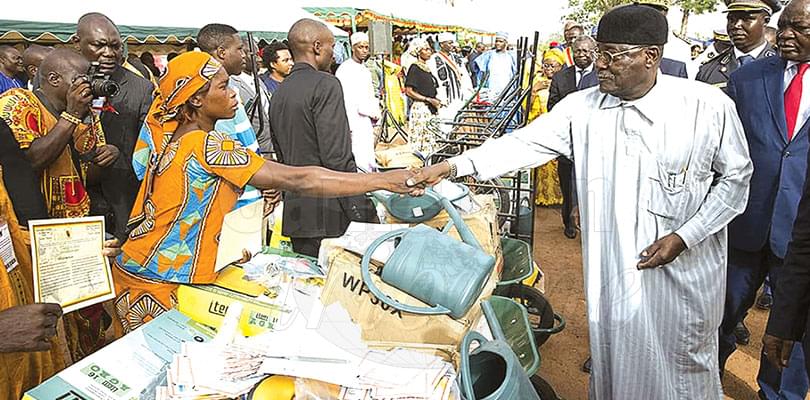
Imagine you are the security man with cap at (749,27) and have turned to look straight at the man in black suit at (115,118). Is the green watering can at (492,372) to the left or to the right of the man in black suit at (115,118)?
left

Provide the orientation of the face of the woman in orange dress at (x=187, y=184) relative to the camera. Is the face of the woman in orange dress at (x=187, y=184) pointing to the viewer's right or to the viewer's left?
to the viewer's right

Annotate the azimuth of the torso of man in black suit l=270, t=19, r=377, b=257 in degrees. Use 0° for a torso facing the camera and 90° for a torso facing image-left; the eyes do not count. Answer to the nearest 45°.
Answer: approximately 225°

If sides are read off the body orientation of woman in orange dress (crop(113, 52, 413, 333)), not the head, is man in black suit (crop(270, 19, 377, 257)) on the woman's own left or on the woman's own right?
on the woman's own left

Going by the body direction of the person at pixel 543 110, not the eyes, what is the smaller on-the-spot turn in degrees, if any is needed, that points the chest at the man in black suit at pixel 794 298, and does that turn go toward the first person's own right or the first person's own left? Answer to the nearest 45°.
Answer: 0° — they already face them

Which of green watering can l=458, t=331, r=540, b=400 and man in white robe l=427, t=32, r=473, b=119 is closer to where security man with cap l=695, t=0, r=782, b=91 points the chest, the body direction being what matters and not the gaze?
the green watering can

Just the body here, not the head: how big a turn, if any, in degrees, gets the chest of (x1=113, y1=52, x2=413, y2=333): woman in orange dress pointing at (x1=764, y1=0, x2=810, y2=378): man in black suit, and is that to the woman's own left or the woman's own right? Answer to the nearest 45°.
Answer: approximately 45° to the woman's own right

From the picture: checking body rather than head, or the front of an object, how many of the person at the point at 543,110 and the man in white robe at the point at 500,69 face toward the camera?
2

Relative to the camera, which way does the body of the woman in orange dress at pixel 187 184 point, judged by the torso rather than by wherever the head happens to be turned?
to the viewer's right

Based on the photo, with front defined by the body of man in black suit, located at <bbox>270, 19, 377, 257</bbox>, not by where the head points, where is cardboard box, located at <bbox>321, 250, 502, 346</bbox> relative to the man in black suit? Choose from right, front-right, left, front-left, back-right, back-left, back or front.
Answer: back-right

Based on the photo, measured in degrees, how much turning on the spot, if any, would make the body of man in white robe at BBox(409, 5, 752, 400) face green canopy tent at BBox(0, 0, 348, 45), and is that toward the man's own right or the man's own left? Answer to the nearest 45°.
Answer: approximately 90° to the man's own right
